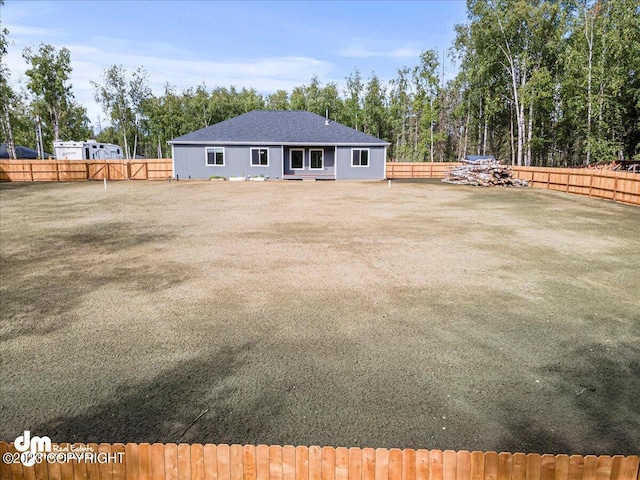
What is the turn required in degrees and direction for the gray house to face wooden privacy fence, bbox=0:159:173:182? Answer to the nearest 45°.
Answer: approximately 90° to its left

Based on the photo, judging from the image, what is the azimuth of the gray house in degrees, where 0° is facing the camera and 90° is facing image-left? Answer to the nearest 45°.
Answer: approximately 180°

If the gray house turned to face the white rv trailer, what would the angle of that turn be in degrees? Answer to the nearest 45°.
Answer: approximately 90° to its left
